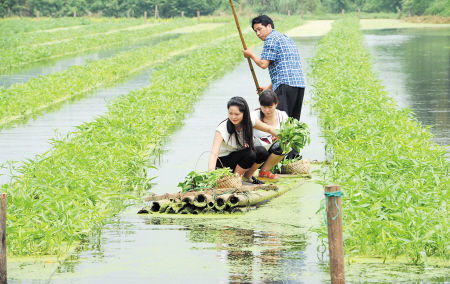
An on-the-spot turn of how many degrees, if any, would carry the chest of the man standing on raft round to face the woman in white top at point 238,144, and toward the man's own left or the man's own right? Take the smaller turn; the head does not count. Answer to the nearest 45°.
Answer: approximately 90° to the man's own left

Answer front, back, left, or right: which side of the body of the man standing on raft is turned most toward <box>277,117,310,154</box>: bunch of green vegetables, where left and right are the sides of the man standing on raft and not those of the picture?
left

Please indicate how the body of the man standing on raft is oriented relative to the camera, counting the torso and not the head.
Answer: to the viewer's left

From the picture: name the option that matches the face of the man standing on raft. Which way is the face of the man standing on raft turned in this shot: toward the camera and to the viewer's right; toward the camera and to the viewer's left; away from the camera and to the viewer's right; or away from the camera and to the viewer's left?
toward the camera and to the viewer's left
